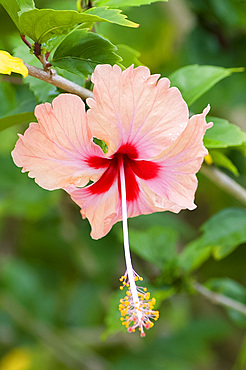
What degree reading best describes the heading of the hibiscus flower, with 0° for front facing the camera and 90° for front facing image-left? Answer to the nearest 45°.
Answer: approximately 0°
